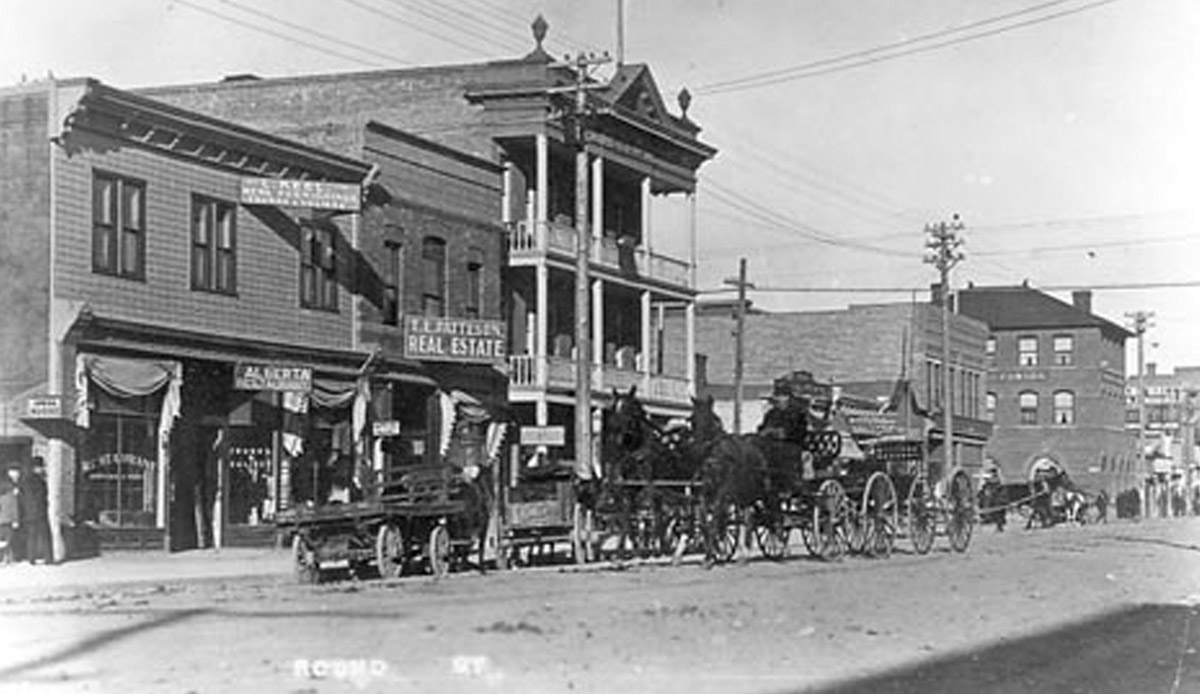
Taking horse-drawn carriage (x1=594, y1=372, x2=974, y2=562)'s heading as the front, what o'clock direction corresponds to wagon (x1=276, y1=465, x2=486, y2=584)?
The wagon is roughly at 12 o'clock from the horse-drawn carriage.

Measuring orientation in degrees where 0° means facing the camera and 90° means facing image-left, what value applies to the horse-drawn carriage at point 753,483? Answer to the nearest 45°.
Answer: approximately 45°

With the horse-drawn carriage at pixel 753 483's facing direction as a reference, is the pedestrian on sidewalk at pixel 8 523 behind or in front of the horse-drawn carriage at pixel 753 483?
in front

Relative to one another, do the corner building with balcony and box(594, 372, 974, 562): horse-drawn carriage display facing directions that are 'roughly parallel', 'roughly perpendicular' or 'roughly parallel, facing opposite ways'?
roughly perpendicular

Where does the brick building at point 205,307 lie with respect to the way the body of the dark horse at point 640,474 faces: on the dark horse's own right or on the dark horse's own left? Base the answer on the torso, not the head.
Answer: on the dark horse's own right

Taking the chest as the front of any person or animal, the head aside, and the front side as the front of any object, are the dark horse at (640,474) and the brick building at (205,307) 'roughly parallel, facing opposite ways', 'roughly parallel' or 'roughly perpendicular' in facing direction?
roughly perpendicular

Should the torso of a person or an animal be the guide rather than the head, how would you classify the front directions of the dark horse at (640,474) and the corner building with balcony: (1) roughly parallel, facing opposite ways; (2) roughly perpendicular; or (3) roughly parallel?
roughly perpendicular

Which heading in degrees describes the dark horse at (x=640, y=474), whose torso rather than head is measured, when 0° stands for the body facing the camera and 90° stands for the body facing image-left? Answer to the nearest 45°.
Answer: approximately 45°
